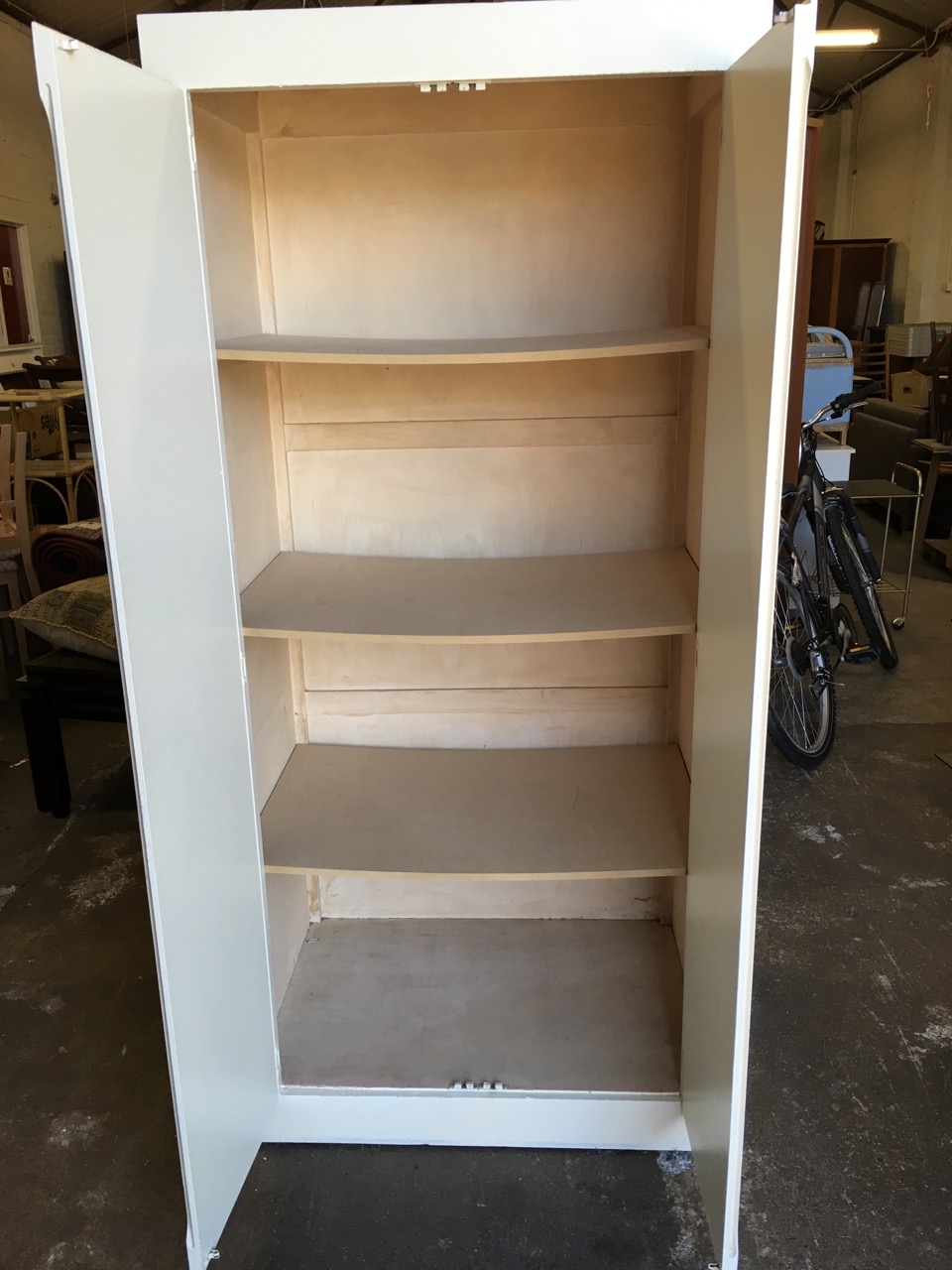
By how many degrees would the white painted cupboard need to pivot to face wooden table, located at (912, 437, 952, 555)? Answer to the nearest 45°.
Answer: approximately 135° to its left

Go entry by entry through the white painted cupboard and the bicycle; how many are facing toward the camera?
1

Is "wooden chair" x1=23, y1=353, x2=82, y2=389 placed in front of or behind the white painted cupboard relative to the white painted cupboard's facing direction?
behind

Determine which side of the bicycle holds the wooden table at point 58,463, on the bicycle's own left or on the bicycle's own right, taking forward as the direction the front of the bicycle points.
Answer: on the bicycle's own left

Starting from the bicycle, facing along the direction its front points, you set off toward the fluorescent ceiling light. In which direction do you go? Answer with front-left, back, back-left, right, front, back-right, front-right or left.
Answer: front-left

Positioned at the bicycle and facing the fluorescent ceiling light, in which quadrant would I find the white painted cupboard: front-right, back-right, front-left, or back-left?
back-left

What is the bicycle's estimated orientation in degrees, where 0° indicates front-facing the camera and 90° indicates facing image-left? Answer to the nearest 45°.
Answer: approximately 225°

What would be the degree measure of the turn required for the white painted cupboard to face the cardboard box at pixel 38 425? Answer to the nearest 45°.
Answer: approximately 135° to its right

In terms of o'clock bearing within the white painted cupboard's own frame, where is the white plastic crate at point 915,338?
The white plastic crate is roughly at 7 o'clock from the white painted cupboard.

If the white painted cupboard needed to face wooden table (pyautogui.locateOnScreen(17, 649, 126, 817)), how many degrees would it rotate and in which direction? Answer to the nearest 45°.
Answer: approximately 135° to its right

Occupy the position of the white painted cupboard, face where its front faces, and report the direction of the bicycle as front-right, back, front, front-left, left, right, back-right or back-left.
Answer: back-left

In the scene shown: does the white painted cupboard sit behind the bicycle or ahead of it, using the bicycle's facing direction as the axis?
behind

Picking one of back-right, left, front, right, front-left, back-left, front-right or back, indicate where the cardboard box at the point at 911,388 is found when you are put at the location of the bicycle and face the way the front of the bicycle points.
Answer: front-left
